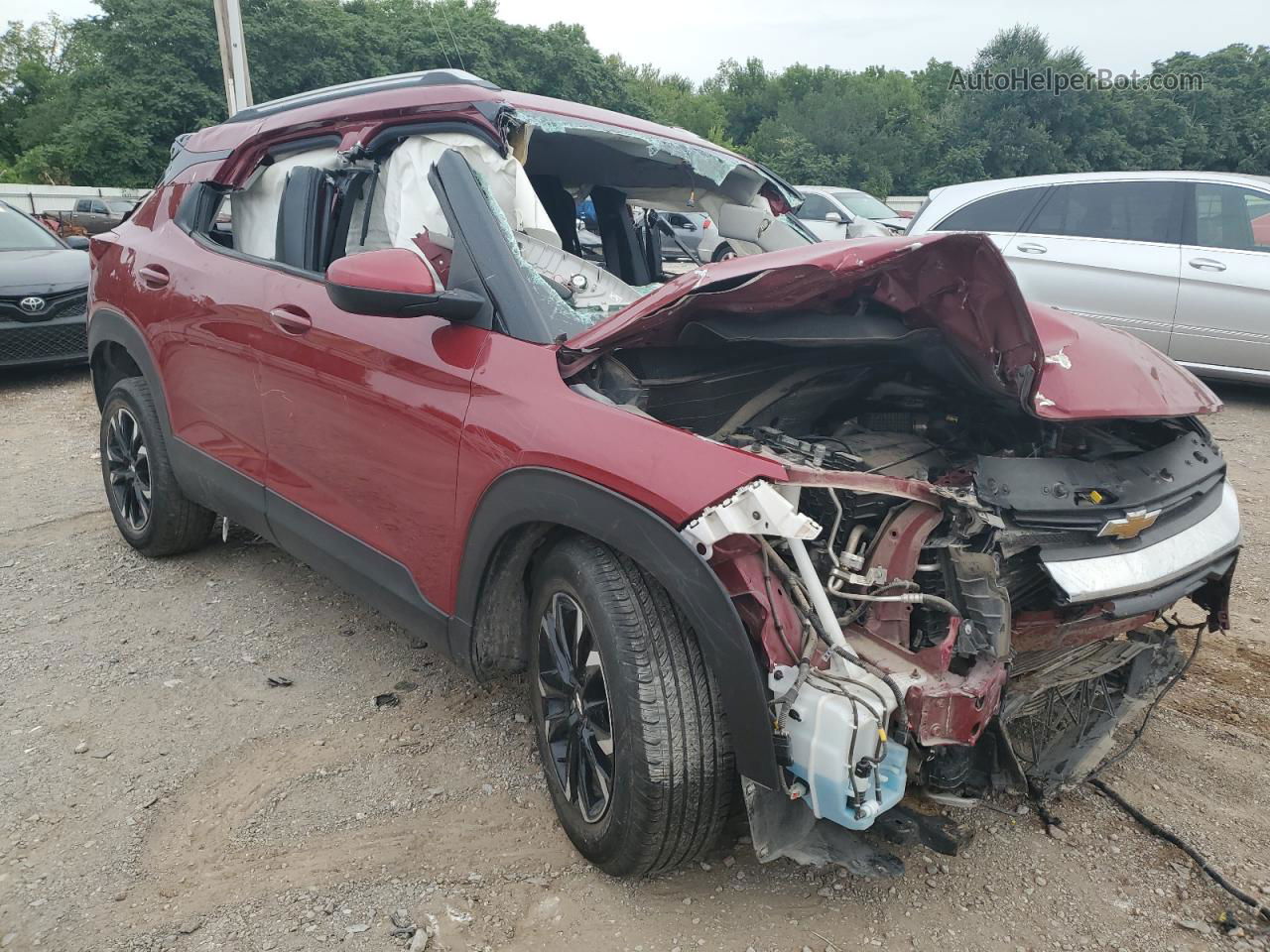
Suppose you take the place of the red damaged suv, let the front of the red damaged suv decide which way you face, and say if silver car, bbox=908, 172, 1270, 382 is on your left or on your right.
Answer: on your left

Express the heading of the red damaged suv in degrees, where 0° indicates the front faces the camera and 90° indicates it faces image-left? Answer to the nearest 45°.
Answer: approximately 315°

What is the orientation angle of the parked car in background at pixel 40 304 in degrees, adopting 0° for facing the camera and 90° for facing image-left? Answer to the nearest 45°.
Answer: approximately 315°

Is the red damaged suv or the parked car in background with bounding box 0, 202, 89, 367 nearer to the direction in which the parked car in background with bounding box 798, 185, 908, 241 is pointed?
the red damaged suv

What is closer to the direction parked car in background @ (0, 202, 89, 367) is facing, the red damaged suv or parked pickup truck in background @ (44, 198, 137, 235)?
the red damaged suv

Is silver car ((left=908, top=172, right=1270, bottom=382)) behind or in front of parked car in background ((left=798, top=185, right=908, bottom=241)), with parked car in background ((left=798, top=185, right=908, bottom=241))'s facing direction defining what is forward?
in front

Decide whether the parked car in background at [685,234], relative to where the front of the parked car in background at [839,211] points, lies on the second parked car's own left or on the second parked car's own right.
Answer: on the second parked car's own right

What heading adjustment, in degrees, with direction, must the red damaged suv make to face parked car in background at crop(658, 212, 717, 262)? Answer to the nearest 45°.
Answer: approximately 135° to its left
